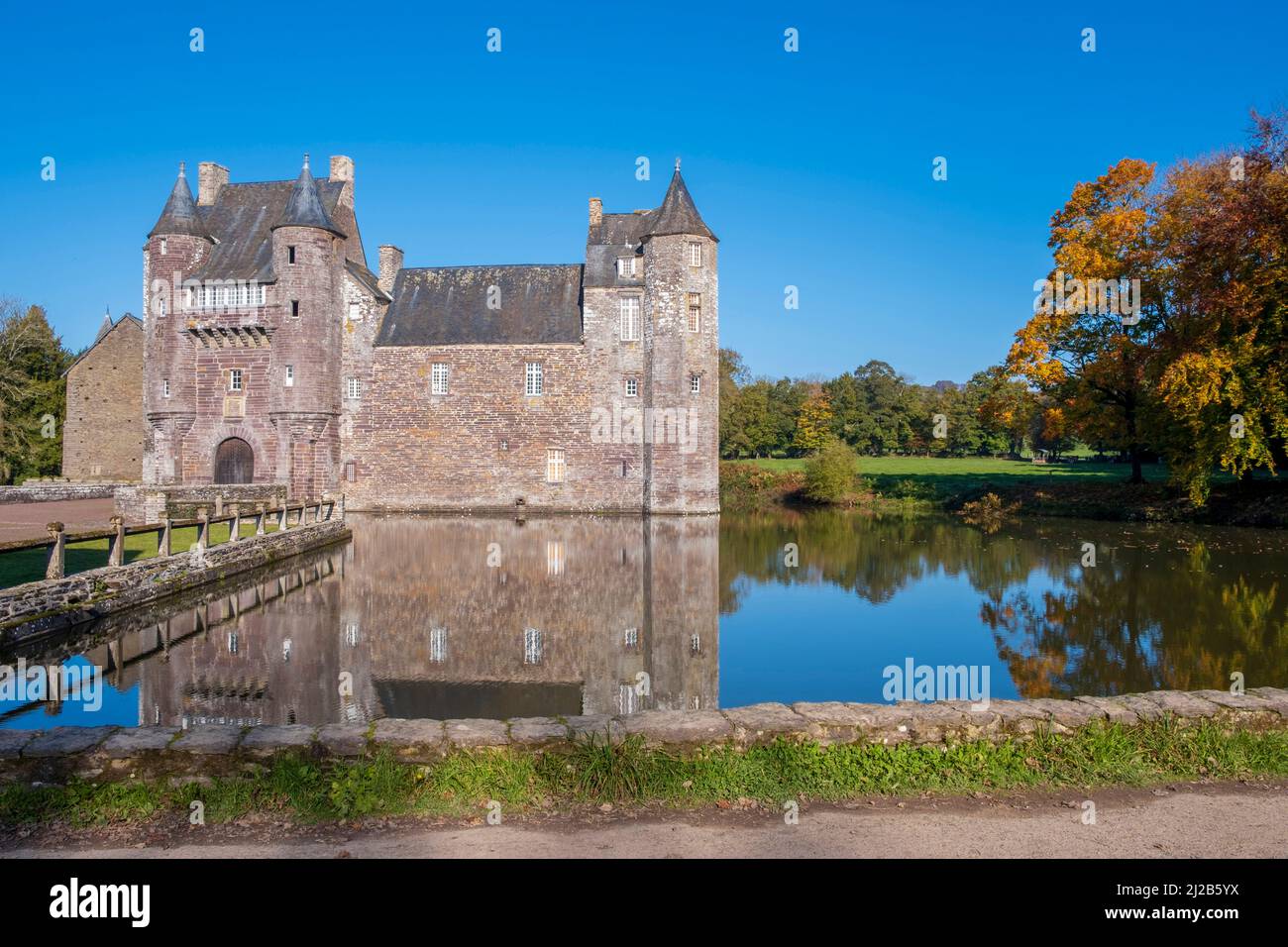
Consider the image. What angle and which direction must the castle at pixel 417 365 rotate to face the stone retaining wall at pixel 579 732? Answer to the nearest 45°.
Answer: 0° — it already faces it

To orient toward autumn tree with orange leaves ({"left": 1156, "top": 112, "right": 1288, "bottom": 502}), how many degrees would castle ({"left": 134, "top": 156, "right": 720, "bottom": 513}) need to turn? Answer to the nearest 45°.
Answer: approximately 45° to its left

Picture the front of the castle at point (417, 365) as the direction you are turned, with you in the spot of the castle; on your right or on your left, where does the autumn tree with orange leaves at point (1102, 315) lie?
on your left

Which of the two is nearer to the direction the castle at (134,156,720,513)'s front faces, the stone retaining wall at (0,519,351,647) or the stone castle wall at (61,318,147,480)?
the stone retaining wall

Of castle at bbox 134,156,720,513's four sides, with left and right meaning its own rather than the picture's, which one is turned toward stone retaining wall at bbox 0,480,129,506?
right

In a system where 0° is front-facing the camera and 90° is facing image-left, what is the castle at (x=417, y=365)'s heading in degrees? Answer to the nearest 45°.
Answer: approximately 0°

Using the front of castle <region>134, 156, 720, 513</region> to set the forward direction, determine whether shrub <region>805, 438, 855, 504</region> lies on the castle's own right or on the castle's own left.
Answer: on the castle's own left

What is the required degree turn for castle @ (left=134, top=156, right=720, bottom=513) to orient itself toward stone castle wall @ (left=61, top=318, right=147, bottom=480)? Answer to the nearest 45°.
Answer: approximately 135° to its right

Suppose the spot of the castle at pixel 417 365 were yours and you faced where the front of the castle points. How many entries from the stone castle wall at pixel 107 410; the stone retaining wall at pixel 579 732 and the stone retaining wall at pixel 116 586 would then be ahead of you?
2

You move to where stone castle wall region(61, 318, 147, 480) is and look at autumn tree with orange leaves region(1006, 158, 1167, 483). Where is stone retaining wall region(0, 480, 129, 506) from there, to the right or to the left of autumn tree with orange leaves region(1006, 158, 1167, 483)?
right

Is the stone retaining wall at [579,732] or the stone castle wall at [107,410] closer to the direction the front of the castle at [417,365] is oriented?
the stone retaining wall

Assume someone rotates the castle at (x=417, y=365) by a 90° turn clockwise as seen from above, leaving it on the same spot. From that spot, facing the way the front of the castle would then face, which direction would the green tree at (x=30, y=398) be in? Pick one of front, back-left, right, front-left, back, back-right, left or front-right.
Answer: front-right
